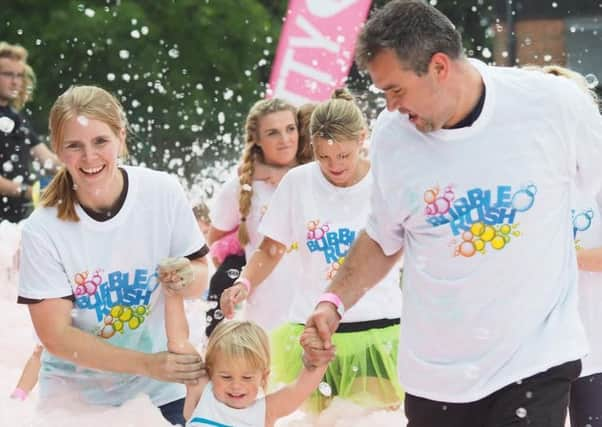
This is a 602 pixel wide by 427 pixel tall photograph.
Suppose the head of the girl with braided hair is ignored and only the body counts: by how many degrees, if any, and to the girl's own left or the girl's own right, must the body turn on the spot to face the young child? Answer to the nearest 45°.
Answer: approximately 45° to the girl's own right

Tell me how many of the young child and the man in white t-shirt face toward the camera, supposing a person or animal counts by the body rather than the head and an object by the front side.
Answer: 2

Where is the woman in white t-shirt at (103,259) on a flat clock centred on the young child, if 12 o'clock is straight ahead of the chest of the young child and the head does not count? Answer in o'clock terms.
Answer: The woman in white t-shirt is roughly at 3 o'clock from the young child.

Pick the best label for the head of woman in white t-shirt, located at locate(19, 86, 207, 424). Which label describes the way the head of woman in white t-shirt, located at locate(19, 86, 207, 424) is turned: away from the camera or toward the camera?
toward the camera

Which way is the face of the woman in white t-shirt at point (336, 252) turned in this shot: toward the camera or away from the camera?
toward the camera

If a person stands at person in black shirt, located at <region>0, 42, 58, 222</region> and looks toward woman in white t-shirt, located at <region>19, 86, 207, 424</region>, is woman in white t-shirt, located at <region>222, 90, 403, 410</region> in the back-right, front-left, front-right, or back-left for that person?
front-left

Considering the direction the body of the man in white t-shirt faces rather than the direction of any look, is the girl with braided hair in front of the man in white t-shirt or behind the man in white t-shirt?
behind

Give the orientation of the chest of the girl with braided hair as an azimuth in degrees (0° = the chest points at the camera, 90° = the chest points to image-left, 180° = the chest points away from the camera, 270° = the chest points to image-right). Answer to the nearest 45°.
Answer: approximately 315°

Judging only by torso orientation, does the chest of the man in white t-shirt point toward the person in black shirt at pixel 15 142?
no

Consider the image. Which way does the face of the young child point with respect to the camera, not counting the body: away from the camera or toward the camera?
toward the camera

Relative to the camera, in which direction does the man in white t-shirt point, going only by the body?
toward the camera

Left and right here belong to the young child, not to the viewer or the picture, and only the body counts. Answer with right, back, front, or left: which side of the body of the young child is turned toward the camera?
front

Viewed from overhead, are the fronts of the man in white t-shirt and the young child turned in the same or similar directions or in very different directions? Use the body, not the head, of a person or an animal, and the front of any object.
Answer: same or similar directions
